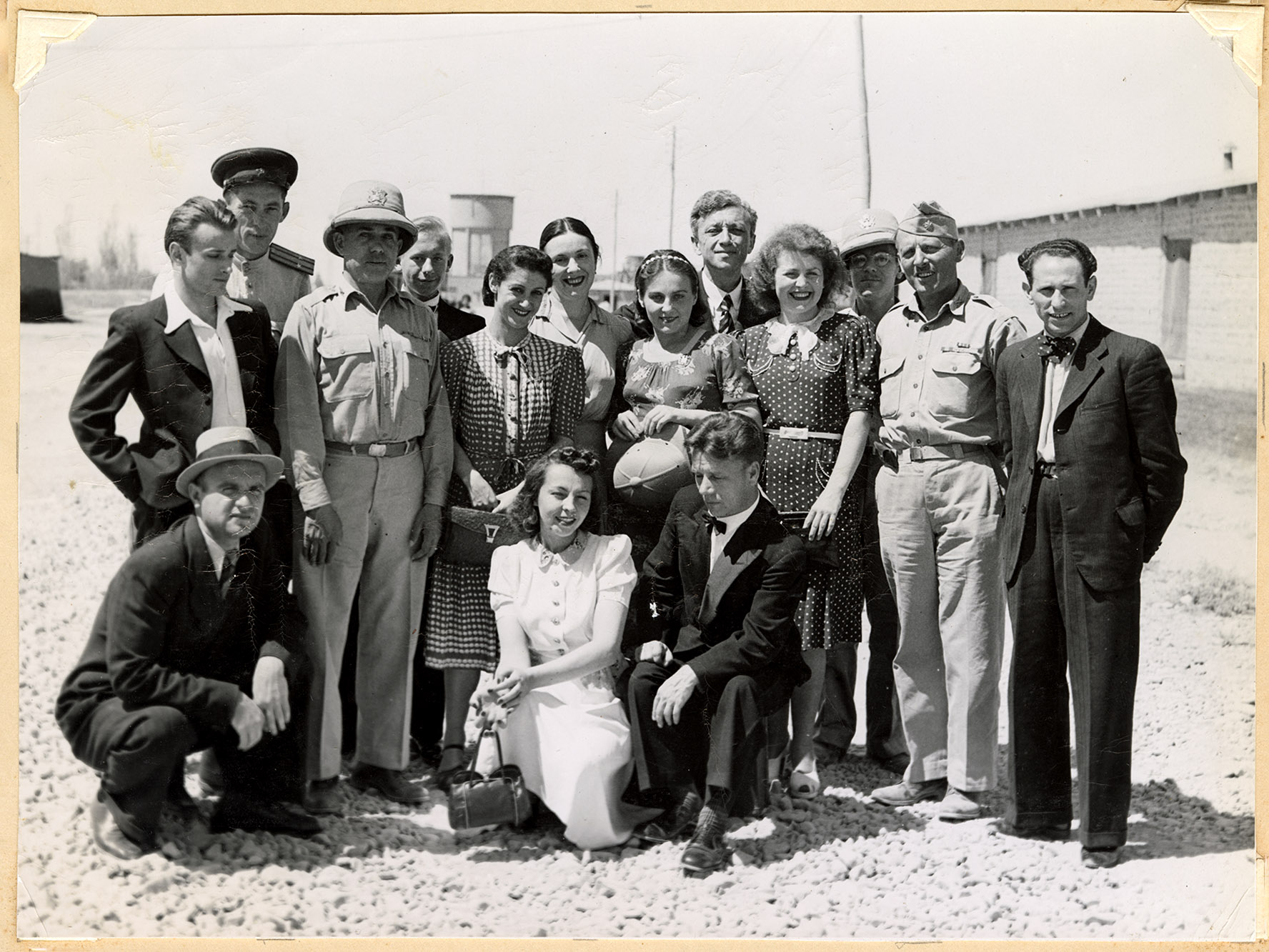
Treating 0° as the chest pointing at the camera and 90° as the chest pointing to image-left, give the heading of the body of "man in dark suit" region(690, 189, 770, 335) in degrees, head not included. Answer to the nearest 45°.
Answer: approximately 0°

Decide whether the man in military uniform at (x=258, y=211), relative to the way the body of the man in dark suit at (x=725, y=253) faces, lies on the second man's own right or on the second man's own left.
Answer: on the second man's own right

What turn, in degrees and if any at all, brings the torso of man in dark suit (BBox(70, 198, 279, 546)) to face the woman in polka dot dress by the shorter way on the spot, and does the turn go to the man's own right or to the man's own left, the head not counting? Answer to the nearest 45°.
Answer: approximately 45° to the man's own left

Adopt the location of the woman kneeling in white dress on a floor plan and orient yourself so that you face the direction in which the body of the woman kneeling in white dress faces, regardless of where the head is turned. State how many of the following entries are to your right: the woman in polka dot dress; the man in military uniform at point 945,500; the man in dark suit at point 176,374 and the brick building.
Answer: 1

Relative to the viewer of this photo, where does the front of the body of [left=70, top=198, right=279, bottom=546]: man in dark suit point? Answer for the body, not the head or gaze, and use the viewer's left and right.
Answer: facing the viewer and to the right of the viewer

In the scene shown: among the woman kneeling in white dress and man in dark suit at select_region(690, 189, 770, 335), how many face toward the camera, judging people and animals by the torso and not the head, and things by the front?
2

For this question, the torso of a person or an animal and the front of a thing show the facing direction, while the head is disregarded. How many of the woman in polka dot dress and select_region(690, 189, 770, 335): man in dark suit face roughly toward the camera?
2

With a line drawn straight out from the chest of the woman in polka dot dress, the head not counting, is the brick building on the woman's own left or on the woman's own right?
on the woman's own left
